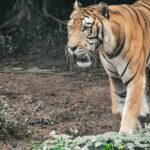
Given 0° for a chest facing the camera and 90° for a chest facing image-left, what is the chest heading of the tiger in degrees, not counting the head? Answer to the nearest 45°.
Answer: approximately 45°
